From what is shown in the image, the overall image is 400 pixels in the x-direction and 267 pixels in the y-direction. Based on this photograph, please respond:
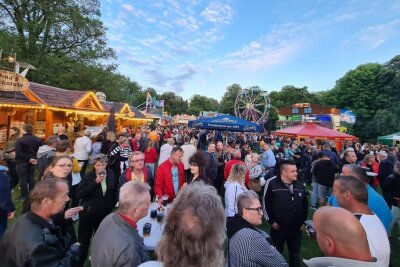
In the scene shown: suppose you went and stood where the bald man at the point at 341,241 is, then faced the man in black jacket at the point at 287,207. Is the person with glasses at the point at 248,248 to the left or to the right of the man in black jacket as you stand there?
left

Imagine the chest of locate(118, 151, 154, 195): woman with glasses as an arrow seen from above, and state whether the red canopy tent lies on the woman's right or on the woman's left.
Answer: on the woman's left

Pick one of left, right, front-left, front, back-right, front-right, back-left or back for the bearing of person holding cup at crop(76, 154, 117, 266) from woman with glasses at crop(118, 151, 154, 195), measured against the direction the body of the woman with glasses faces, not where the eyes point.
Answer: front-right

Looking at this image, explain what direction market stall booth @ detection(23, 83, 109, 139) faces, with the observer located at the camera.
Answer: facing the viewer and to the right of the viewer

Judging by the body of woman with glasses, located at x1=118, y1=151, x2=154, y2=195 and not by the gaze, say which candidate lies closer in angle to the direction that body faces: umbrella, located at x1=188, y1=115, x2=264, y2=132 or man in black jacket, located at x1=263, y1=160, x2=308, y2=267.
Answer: the man in black jacket

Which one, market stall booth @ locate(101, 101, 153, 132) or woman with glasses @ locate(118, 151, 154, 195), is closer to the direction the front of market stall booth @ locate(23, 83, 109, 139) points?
the woman with glasses

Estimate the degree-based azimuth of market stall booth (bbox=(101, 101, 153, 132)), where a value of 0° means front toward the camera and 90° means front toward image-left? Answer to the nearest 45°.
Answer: approximately 315°

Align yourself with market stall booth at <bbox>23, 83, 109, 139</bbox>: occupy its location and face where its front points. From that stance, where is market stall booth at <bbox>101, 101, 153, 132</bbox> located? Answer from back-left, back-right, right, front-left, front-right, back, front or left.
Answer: left

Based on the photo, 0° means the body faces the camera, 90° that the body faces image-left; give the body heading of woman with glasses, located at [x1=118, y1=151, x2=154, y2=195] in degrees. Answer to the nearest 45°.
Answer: approximately 0°
